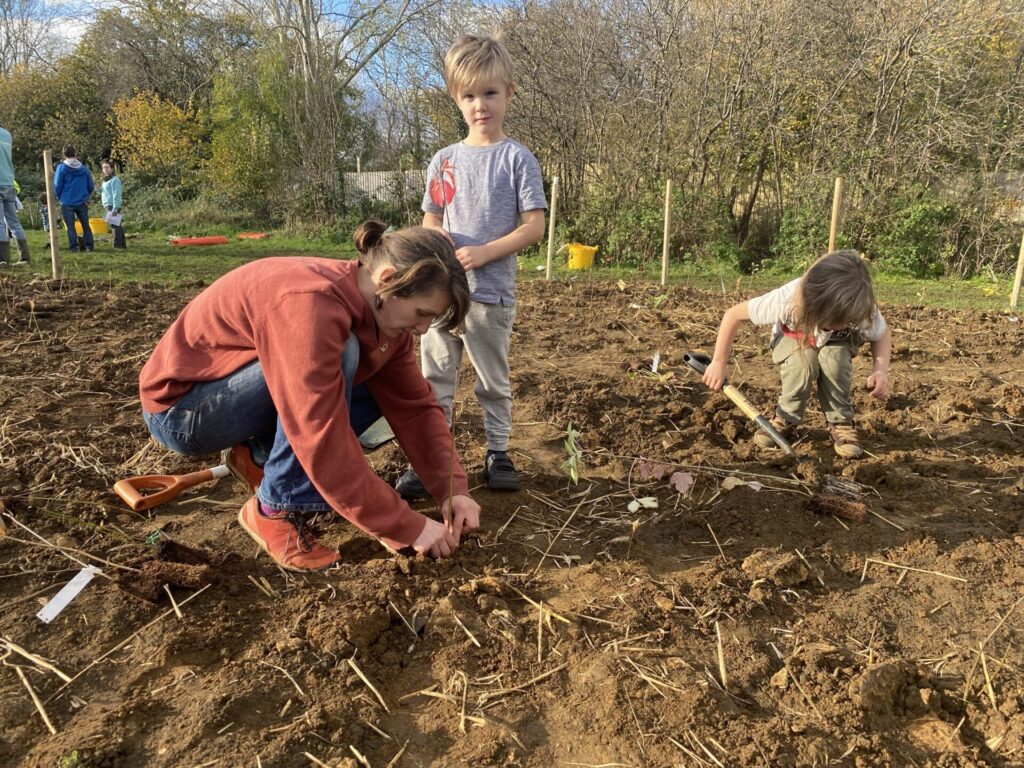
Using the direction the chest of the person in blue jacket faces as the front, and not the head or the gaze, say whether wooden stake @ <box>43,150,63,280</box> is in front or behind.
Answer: behind

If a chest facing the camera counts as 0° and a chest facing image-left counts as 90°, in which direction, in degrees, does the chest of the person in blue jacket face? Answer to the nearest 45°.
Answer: approximately 180°

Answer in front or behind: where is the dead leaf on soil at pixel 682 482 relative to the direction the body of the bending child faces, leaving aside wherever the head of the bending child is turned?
in front

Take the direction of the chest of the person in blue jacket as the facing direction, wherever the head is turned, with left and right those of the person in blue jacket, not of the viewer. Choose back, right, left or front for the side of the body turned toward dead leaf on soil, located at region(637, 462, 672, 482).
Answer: back

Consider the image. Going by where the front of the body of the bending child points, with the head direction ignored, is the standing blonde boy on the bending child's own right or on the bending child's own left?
on the bending child's own right

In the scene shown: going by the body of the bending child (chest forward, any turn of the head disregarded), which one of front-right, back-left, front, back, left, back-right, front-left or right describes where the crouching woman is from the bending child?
front-right

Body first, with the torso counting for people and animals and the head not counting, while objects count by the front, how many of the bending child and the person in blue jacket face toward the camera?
1

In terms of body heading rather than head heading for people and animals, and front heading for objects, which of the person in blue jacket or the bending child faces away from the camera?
the person in blue jacket

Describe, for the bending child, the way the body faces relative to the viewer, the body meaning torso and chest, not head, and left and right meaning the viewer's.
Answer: facing the viewer
